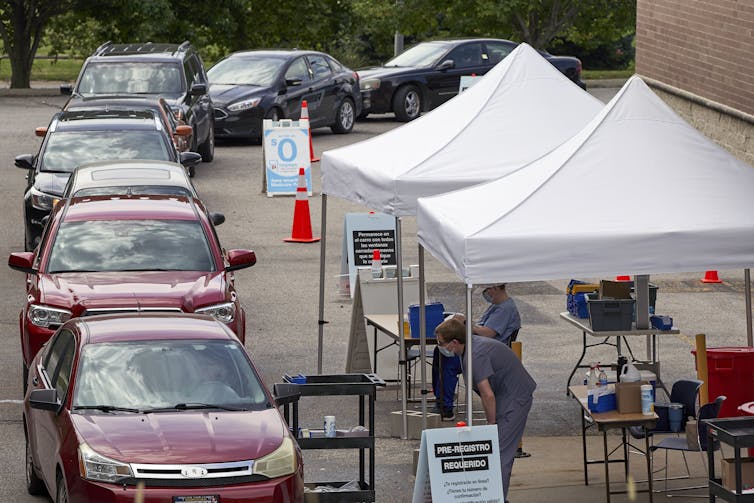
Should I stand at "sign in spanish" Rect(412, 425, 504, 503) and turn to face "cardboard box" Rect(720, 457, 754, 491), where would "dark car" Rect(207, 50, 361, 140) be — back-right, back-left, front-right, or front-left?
back-left

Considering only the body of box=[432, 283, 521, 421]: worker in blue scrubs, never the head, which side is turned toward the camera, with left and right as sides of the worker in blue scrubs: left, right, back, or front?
left

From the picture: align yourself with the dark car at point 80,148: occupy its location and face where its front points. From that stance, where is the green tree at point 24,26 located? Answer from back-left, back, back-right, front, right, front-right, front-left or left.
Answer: back

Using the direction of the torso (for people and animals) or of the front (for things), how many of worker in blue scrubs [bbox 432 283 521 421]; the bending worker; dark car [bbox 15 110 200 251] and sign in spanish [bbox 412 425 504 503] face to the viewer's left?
2

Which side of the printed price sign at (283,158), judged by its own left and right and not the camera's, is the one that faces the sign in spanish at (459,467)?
front

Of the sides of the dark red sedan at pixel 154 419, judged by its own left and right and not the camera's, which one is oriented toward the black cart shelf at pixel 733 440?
left

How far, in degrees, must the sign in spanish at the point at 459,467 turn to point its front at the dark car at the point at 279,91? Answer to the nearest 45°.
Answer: approximately 180°

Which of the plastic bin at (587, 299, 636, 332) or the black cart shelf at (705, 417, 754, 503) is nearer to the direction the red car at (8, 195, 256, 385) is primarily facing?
the black cart shelf

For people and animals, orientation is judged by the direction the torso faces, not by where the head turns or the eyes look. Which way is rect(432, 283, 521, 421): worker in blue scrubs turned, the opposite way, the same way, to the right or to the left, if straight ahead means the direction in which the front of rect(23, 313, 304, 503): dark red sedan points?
to the right

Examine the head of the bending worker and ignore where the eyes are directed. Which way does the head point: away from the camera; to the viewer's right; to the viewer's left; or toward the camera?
to the viewer's left

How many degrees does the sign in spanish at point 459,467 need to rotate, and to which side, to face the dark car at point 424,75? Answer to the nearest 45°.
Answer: approximately 180°

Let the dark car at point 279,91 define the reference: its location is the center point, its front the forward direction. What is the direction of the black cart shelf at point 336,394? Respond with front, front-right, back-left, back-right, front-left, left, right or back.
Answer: front-left

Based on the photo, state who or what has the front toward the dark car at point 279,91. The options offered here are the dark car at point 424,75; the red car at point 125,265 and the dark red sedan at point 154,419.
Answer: the dark car at point 424,75

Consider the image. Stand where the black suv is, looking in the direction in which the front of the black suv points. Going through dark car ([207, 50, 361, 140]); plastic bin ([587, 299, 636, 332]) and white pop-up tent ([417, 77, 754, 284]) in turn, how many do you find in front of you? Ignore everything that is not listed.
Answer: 2

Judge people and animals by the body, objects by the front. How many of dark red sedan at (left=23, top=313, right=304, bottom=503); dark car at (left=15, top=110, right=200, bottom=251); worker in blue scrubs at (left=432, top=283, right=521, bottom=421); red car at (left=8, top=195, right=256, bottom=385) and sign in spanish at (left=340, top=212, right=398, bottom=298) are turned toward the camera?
4
